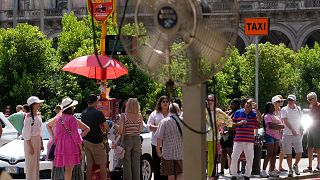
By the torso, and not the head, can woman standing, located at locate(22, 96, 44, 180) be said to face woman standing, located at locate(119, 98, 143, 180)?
yes

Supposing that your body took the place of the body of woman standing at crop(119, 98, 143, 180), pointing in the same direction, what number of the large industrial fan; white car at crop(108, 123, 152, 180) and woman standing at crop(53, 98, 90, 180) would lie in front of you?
1

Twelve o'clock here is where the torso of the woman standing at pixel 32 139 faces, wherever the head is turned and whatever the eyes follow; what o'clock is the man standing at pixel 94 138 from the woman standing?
The man standing is roughly at 1 o'clock from the woman standing.

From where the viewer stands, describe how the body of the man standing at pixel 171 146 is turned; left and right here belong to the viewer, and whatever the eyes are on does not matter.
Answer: facing away from the viewer

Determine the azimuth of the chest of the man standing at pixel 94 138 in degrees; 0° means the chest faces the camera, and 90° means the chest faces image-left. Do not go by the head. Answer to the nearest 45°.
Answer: approximately 225°

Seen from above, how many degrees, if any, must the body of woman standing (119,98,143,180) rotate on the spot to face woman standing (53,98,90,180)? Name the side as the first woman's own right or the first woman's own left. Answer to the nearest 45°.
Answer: approximately 135° to the first woman's own left

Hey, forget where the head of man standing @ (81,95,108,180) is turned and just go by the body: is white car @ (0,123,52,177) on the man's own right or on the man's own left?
on the man's own left

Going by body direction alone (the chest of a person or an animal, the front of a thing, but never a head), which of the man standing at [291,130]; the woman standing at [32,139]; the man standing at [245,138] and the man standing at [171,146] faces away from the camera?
the man standing at [171,146]

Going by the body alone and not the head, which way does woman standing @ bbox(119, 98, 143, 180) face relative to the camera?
away from the camera

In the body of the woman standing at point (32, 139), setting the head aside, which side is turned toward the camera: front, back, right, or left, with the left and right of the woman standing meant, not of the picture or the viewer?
right
